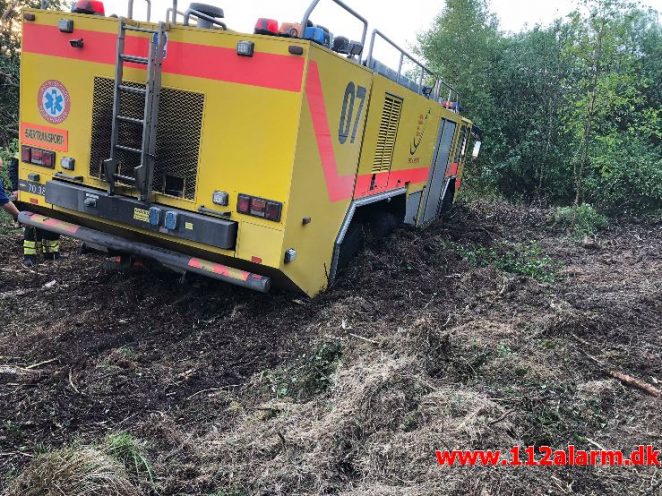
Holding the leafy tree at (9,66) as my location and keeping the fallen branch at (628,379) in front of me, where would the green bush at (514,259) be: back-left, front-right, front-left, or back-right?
front-left

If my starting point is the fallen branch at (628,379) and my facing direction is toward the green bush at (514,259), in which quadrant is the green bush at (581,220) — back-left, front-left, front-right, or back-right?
front-right

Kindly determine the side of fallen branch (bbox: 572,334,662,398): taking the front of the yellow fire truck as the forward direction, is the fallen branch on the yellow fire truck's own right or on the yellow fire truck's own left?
on the yellow fire truck's own right

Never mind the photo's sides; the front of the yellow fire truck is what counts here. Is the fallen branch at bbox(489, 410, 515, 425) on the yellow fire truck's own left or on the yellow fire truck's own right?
on the yellow fire truck's own right

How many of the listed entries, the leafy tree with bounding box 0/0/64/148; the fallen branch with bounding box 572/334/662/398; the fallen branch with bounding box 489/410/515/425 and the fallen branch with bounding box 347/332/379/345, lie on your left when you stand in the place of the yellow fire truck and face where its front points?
1

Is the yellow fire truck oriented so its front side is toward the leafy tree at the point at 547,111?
yes

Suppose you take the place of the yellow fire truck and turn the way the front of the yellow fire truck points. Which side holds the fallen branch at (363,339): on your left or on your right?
on your right

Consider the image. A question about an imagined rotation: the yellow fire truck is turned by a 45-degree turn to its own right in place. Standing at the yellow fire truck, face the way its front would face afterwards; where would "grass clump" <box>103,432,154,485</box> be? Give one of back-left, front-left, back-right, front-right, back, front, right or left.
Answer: right

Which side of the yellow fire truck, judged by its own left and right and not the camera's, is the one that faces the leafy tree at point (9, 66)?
left

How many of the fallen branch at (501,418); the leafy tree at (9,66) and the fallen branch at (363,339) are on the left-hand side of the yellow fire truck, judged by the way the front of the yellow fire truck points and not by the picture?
1

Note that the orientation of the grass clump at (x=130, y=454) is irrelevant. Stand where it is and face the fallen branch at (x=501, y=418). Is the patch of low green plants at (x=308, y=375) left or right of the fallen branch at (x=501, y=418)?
left

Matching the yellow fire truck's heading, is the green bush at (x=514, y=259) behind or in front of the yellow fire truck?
in front

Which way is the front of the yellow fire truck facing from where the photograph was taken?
facing away from the viewer and to the right of the viewer
